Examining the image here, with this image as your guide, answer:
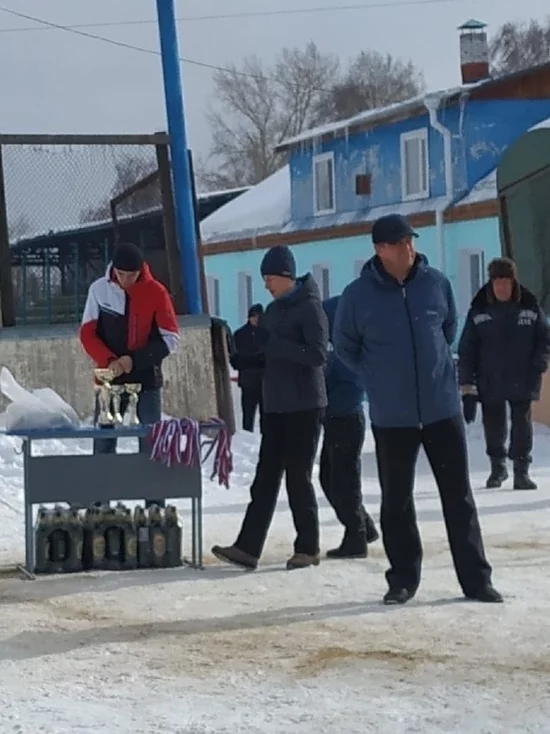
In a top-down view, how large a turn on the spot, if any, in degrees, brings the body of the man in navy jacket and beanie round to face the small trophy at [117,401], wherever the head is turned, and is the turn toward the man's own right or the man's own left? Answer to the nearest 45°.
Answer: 0° — they already face it

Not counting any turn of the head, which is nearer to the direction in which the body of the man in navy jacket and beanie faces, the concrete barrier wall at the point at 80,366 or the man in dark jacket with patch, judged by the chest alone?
the concrete barrier wall

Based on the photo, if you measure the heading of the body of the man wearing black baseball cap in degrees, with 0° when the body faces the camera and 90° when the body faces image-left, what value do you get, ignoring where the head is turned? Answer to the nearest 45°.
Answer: approximately 0°
